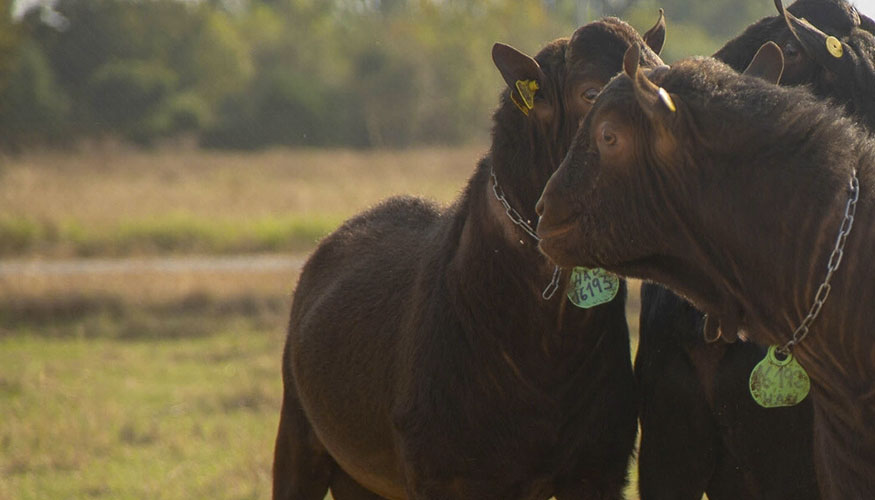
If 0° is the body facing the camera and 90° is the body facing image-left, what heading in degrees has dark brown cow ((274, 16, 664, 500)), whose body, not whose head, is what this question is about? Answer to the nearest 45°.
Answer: approximately 315°
